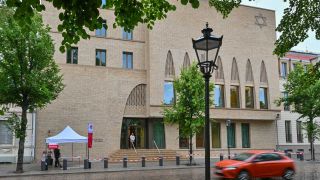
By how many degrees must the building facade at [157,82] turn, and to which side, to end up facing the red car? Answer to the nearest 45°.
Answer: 0° — it already faces it

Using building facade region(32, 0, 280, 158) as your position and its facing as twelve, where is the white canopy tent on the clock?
The white canopy tent is roughly at 1 o'clock from the building facade.

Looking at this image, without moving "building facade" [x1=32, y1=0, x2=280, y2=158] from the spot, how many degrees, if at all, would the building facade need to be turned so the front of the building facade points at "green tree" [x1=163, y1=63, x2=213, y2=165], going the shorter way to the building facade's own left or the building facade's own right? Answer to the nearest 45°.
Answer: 0° — it already faces it

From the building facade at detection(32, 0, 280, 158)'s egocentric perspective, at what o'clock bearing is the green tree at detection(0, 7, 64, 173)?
The green tree is roughly at 1 o'clock from the building facade.

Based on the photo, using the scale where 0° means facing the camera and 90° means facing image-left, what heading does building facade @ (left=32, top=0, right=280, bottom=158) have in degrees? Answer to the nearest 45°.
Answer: approximately 0°

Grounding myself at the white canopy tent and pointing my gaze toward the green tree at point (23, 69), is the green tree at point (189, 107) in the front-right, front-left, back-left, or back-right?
back-left

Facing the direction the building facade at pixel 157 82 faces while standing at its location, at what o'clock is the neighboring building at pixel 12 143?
The neighboring building is roughly at 2 o'clock from the building facade.

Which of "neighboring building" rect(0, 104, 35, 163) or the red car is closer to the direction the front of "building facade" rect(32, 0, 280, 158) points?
the red car
